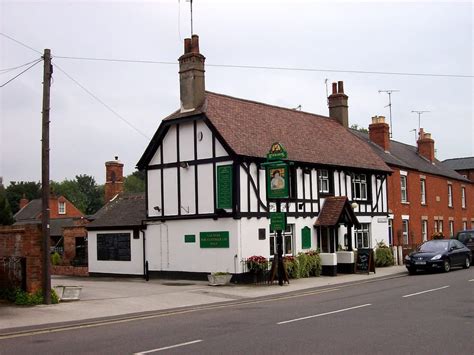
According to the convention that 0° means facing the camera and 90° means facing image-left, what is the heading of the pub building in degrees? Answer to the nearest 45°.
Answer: approximately 315°

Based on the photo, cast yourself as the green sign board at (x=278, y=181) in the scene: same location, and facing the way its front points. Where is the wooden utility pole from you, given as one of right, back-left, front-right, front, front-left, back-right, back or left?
front-right

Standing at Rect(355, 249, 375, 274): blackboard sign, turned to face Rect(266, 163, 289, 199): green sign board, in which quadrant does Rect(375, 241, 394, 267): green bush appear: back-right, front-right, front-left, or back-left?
back-right

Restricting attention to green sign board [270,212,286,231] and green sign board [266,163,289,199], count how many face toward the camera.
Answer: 2

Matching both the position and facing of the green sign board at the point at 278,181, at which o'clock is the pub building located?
The pub building is roughly at 5 o'clock from the green sign board.

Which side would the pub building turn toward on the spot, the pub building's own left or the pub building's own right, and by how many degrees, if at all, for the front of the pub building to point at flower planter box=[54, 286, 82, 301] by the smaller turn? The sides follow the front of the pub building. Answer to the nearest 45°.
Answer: approximately 90° to the pub building's own right

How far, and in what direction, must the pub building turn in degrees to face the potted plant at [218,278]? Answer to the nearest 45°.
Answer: approximately 45° to its right

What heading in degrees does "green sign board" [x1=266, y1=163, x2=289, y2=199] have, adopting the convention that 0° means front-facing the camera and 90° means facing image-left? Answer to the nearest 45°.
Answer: approximately 0°

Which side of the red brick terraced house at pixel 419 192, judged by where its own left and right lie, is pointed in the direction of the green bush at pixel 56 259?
right

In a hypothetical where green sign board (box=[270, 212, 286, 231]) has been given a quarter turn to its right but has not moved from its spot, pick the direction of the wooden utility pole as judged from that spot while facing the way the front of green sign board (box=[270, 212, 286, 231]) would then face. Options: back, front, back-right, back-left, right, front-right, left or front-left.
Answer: front-left
